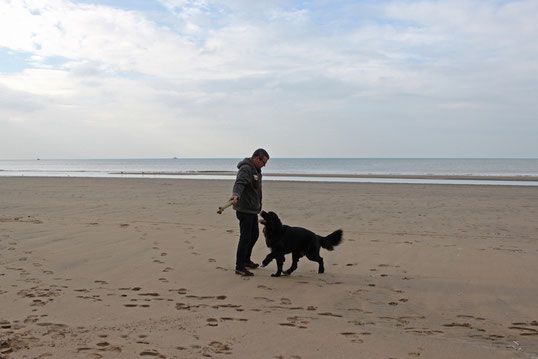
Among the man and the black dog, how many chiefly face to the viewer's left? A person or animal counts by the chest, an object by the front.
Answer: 1

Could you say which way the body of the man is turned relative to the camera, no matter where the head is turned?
to the viewer's right

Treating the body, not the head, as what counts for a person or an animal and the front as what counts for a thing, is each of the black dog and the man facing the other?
yes

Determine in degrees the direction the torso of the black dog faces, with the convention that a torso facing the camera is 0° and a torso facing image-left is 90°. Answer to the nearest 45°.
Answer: approximately 90°

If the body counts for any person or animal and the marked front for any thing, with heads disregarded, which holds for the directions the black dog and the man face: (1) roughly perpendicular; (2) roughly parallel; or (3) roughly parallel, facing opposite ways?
roughly parallel, facing opposite ways
